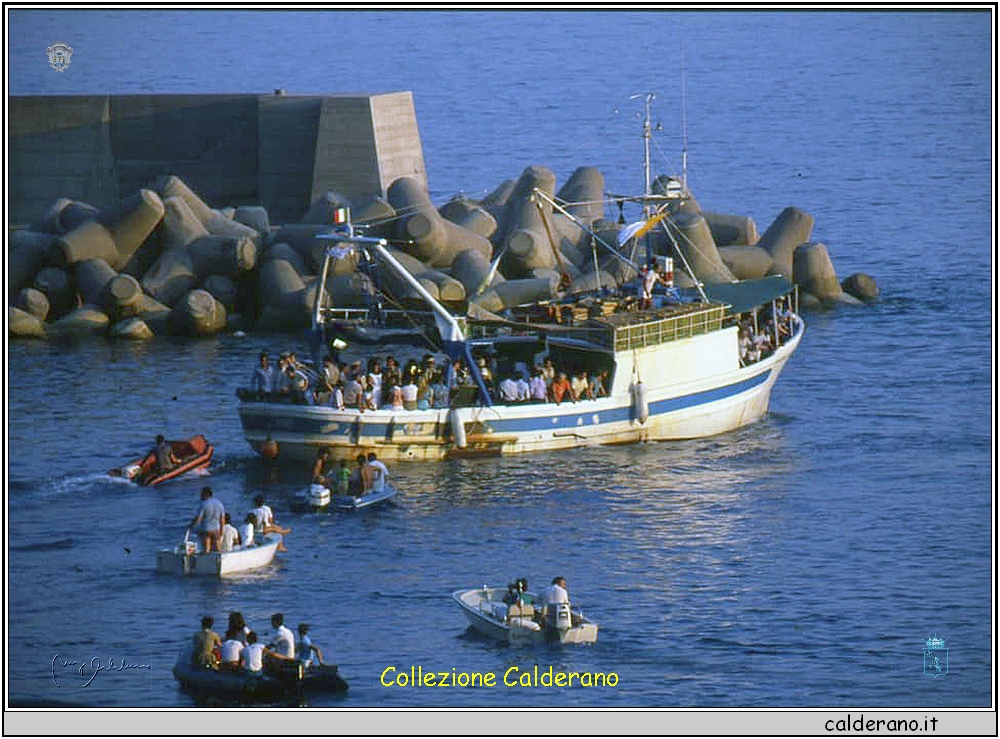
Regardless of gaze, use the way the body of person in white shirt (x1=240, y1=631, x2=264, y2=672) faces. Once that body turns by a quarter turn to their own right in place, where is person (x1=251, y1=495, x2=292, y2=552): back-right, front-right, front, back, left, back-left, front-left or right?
left

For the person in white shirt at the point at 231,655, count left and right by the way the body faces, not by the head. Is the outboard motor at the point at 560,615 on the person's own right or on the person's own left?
on the person's own right

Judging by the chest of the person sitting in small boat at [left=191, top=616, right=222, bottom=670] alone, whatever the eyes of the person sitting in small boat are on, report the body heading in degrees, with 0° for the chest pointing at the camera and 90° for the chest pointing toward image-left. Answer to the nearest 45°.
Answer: approximately 225°

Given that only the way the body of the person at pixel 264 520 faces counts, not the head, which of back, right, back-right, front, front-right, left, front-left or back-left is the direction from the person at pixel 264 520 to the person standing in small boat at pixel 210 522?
back

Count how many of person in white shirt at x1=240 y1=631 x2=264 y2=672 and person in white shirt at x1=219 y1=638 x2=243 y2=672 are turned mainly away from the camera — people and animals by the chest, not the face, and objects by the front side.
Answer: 2

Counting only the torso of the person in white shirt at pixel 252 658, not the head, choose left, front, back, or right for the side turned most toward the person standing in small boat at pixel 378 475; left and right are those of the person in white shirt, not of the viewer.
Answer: front

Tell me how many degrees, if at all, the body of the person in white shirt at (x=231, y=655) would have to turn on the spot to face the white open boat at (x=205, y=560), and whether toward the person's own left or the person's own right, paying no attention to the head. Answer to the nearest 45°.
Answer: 0° — they already face it

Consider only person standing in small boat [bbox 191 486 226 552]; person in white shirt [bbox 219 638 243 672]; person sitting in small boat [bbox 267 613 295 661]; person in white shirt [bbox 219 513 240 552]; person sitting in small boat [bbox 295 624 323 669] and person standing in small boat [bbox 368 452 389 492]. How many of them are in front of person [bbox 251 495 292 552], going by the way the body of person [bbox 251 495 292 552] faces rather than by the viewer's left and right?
1

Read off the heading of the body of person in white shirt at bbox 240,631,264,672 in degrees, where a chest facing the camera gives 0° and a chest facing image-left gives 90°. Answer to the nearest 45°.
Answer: approximately 180°

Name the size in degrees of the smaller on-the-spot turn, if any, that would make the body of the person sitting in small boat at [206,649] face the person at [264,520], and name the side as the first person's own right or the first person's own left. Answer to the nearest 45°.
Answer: approximately 45° to the first person's own left

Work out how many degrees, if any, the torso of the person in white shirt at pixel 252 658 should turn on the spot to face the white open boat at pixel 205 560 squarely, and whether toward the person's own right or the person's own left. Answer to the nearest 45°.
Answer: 0° — they already face it

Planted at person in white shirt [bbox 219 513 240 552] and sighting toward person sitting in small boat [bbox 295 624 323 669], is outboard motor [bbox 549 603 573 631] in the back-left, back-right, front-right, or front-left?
front-left

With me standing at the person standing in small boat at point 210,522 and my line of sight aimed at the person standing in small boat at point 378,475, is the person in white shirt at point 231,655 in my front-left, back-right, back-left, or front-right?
back-right

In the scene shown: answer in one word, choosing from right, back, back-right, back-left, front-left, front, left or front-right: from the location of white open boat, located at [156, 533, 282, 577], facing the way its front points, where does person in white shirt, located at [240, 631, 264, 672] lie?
back-right

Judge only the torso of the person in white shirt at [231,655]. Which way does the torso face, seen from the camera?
away from the camera

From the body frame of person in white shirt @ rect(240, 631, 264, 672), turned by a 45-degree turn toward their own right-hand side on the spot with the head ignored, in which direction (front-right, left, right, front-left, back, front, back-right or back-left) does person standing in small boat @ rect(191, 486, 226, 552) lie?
front-left

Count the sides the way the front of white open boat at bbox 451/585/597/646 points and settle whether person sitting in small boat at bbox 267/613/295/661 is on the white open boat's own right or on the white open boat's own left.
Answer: on the white open boat's own left
